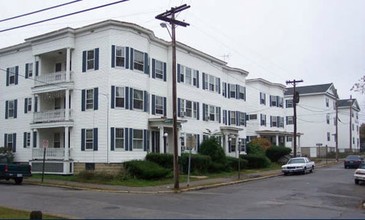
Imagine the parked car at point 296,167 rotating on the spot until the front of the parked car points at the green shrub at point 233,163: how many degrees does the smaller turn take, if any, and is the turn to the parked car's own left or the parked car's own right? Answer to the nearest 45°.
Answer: approximately 45° to the parked car's own right

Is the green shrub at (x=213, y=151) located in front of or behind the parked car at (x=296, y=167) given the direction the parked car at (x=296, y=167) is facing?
in front

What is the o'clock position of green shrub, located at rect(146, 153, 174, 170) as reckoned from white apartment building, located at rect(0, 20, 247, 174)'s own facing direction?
The green shrub is roughly at 11 o'clock from the white apartment building.

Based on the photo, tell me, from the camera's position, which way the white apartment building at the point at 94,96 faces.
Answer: facing the viewer and to the right of the viewer

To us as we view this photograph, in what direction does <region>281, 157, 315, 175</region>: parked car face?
facing the viewer and to the left of the viewer

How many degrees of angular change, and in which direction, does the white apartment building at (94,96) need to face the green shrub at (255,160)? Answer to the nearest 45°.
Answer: approximately 90° to its left

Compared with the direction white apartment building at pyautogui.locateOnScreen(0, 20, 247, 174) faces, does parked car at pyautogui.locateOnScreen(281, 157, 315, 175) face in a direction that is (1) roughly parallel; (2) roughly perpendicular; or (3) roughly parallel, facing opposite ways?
roughly perpendicular

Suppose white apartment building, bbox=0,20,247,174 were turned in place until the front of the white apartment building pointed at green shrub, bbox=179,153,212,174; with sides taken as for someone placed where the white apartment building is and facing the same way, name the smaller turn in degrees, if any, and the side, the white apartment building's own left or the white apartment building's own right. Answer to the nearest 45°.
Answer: approximately 45° to the white apartment building's own left

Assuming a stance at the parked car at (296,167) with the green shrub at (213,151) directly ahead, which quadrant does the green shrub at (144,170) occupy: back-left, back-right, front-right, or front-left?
front-left

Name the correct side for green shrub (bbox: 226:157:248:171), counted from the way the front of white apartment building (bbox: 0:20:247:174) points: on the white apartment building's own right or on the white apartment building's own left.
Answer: on the white apartment building's own left

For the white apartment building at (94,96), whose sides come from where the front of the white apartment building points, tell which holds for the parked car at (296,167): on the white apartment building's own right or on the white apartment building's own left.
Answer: on the white apartment building's own left

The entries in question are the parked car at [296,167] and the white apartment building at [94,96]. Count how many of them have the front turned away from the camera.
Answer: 0

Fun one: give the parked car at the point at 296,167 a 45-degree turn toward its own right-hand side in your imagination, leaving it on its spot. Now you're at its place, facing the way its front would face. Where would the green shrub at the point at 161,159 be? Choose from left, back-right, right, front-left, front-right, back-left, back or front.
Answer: front-left

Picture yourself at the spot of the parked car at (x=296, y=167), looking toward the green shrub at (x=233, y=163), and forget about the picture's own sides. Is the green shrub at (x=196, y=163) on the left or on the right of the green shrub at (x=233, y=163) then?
left
